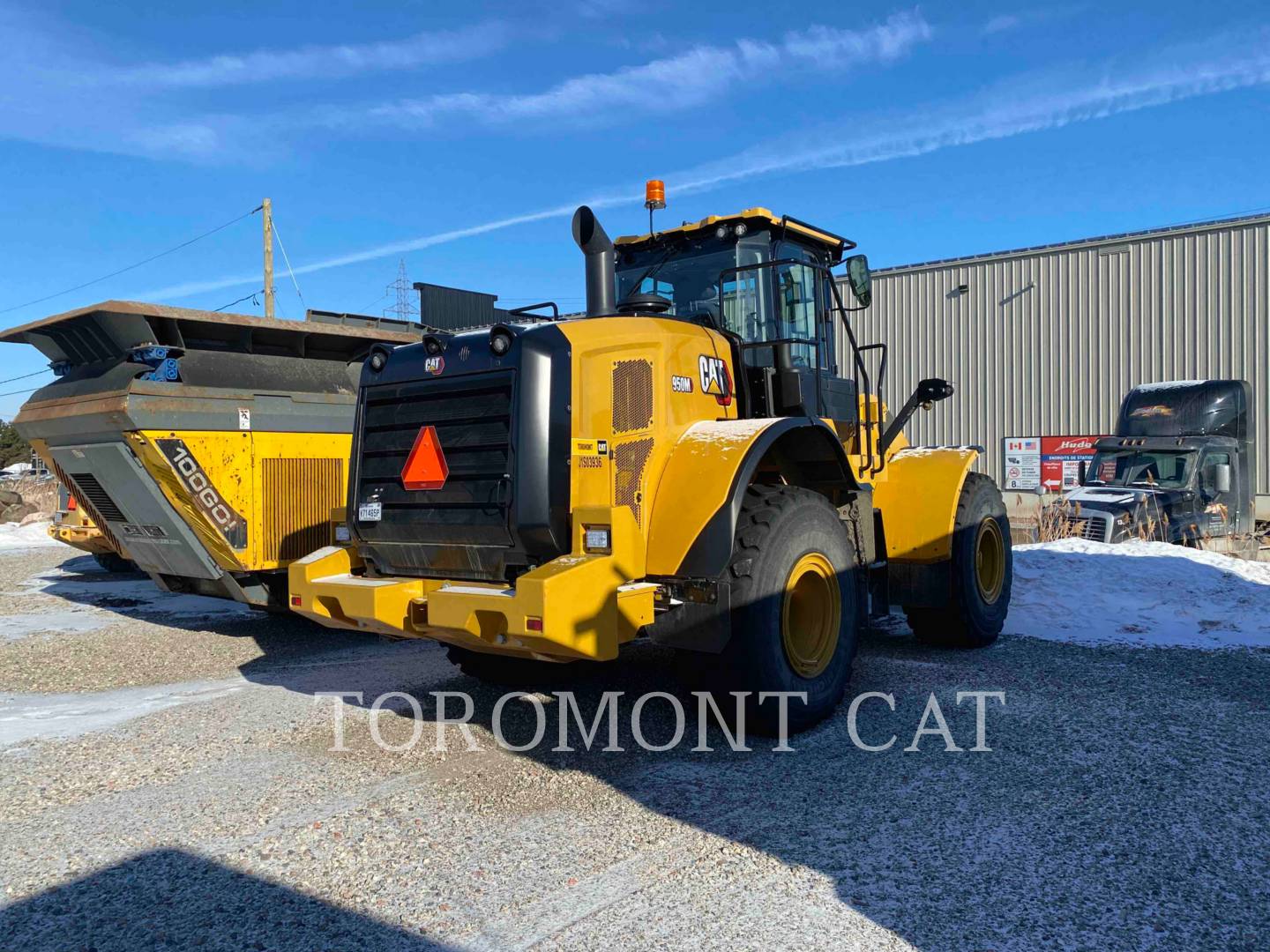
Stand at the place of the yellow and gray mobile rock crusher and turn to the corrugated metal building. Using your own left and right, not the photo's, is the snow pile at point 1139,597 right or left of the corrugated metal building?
right

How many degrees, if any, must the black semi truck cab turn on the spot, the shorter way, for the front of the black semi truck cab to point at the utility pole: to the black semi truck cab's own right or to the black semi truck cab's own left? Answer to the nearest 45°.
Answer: approximately 45° to the black semi truck cab's own right

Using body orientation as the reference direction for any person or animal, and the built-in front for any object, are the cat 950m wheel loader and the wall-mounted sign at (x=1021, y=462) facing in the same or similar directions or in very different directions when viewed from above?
very different directions

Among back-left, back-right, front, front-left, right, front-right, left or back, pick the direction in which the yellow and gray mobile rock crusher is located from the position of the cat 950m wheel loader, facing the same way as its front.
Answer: left

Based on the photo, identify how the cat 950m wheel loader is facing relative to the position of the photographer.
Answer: facing away from the viewer and to the right of the viewer

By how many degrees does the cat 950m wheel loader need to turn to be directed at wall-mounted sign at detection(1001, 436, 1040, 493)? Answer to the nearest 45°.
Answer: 0° — it already faces it

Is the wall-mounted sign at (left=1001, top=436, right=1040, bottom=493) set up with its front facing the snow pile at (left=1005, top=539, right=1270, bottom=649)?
yes

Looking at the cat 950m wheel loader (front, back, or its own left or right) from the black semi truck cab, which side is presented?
front

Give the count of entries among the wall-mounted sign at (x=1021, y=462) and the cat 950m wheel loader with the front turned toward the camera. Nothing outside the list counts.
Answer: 1

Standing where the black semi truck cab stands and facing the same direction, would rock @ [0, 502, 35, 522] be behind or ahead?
ahead

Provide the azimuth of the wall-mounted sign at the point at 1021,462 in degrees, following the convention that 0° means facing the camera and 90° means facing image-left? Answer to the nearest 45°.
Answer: approximately 0°

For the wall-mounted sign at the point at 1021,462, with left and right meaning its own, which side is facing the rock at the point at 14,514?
right

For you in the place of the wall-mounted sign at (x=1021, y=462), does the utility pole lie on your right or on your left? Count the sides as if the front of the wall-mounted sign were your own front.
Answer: on your right
